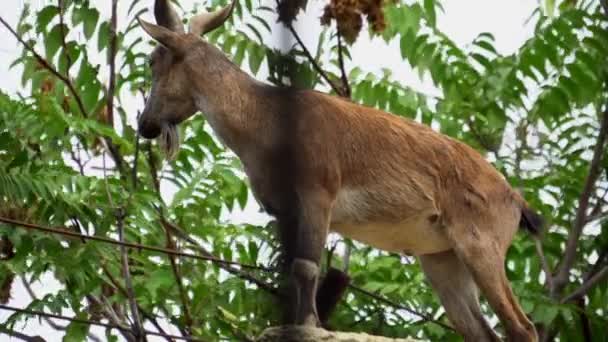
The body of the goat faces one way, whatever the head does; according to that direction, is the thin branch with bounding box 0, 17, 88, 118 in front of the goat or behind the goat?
in front

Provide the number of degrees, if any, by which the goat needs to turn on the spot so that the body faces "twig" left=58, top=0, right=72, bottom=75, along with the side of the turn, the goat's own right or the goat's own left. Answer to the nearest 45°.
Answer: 0° — it already faces it

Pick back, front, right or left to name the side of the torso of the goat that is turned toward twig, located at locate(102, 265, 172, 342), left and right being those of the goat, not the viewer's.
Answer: front

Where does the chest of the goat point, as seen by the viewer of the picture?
to the viewer's left

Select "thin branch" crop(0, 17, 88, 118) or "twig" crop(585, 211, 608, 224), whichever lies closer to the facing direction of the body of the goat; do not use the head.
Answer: the thin branch

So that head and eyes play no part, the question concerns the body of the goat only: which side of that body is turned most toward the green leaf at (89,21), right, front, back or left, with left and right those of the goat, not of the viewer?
front

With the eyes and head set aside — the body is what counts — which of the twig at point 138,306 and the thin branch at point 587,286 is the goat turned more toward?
the twig

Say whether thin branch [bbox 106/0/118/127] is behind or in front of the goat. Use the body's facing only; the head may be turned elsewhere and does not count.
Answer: in front
